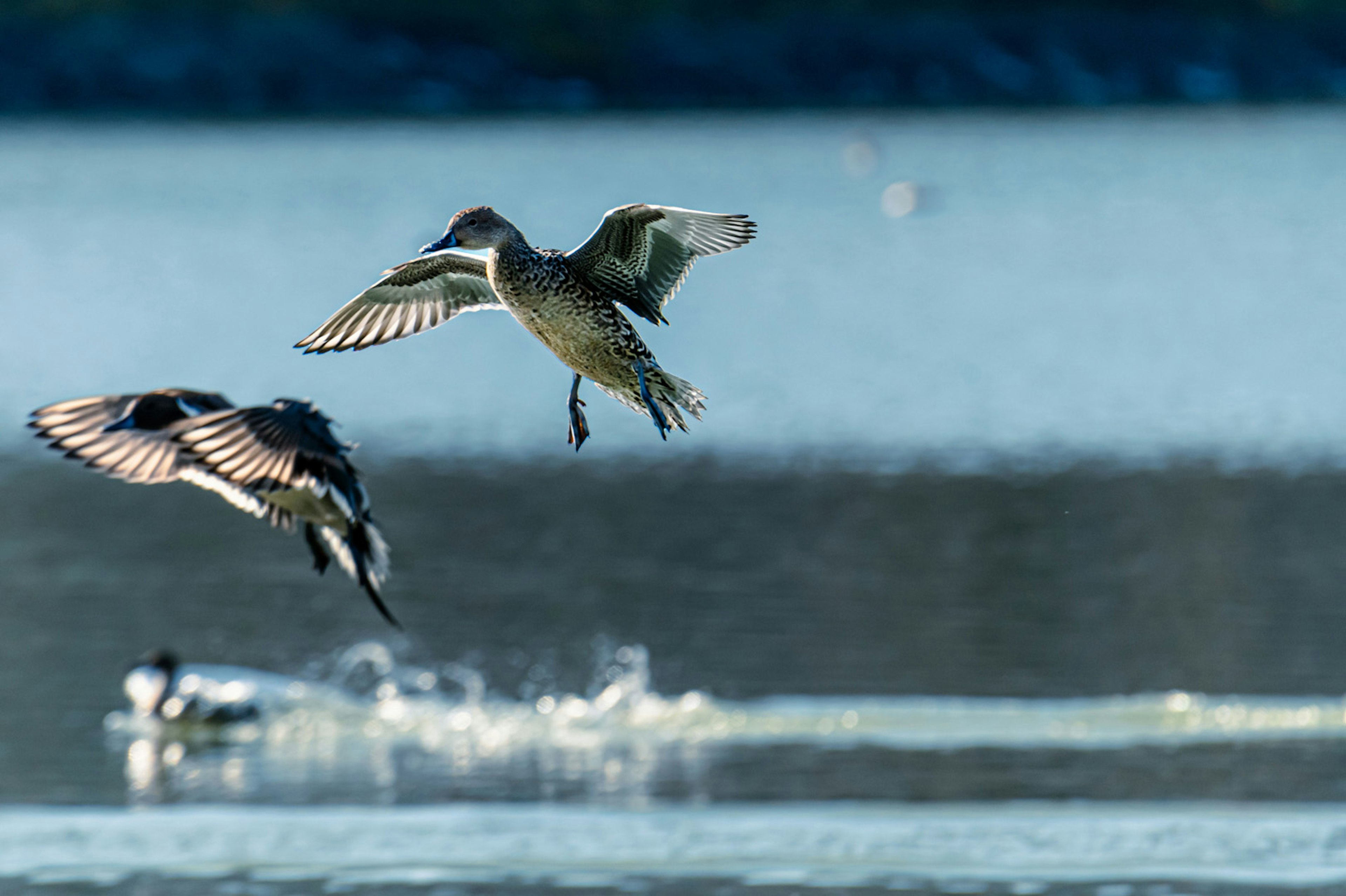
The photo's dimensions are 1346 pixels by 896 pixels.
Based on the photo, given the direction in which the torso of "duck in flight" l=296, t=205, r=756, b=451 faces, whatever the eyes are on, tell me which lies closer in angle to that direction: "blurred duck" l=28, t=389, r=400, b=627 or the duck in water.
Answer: the blurred duck

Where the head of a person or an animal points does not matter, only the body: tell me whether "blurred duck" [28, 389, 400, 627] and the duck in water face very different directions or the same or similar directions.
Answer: same or similar directions

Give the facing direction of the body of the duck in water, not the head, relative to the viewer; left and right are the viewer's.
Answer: facing to the left of the viewer

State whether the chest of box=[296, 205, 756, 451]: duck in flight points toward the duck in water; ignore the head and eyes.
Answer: no

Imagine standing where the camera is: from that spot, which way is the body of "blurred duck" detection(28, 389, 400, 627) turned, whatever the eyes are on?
to the viewer's left

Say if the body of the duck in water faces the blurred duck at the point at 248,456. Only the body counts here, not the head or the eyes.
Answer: no

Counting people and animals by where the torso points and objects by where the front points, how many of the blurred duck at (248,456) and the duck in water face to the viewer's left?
2
